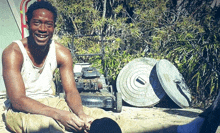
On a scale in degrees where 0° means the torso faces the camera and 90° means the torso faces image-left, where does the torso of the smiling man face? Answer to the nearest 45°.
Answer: approximately 315°
